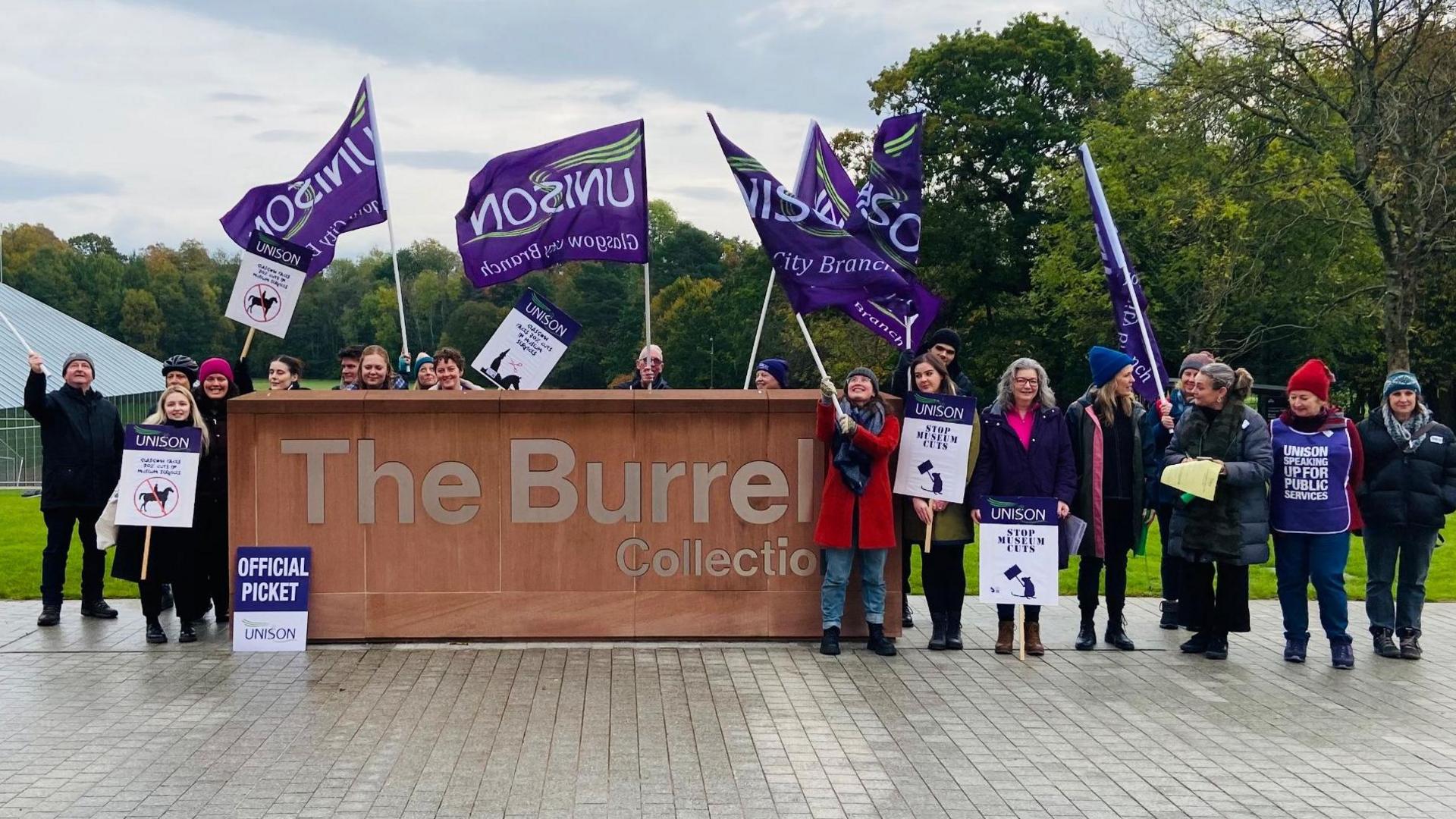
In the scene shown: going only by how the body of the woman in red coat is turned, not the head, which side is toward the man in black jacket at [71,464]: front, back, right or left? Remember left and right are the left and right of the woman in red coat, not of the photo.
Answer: right

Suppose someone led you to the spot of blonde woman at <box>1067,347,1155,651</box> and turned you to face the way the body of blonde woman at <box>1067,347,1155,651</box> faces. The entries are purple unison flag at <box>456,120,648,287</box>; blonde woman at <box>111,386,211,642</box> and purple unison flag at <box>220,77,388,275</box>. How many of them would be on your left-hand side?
0

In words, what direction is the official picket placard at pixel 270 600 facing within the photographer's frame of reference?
facing the viewer

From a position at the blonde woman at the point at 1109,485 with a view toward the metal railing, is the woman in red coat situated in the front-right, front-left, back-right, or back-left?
front-left

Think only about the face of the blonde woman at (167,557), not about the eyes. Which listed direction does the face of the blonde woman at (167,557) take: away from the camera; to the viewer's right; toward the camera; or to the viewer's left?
toward the camera

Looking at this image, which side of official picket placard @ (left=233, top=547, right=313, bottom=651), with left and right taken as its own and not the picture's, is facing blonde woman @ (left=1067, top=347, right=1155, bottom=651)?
left

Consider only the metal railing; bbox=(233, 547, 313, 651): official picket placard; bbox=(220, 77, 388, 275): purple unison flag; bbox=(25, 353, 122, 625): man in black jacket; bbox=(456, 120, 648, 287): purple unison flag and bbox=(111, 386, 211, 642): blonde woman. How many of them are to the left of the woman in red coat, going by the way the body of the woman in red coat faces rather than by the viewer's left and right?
0

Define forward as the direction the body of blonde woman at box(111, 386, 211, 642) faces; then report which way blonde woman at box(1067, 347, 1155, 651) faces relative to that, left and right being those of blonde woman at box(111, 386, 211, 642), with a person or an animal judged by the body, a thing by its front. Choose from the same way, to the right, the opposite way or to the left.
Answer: the same way

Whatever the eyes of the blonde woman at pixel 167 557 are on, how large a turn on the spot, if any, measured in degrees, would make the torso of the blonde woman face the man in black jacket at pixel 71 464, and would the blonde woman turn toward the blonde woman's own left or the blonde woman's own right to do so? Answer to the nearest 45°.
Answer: approximately 135° to the blonde woman's own right

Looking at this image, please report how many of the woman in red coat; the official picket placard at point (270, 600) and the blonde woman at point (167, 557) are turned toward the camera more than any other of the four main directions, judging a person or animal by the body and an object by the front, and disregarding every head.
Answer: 3

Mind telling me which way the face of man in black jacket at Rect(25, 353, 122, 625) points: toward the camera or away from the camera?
toward the camera

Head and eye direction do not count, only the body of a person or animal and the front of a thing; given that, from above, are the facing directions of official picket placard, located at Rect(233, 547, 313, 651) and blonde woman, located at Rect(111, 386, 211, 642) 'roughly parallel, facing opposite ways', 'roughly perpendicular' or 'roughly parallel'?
roughly parallel

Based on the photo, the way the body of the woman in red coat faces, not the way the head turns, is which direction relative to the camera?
toward the camera

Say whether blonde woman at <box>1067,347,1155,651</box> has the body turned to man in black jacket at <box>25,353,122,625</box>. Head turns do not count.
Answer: no

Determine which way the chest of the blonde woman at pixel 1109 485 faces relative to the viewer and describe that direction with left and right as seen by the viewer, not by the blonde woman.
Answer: facing the viewer and to the right of the viewer

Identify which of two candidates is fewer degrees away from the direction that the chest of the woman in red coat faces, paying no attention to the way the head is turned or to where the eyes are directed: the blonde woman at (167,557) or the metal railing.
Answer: the blonde woman

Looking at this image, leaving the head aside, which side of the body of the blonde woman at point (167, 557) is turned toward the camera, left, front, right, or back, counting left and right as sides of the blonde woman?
front
